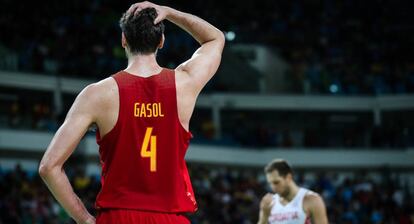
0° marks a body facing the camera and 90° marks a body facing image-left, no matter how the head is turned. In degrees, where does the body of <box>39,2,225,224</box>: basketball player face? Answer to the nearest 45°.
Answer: approximately 180°

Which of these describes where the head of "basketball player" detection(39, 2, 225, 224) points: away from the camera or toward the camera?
away from the camera

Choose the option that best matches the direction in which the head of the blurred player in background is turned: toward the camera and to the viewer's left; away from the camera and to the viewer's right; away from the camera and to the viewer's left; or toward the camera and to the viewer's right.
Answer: toward the camera and to the viewer's left

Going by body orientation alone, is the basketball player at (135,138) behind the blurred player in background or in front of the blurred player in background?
in front

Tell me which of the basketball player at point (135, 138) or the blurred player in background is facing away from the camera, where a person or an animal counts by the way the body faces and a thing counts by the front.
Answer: the basketball player

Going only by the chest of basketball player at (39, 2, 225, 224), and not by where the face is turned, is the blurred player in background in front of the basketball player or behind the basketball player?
in front

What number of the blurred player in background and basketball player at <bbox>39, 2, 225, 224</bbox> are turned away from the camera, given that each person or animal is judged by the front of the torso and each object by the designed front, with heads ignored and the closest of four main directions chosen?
1

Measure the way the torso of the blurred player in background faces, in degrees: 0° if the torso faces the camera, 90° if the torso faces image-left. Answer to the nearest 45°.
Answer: approximately 45°
